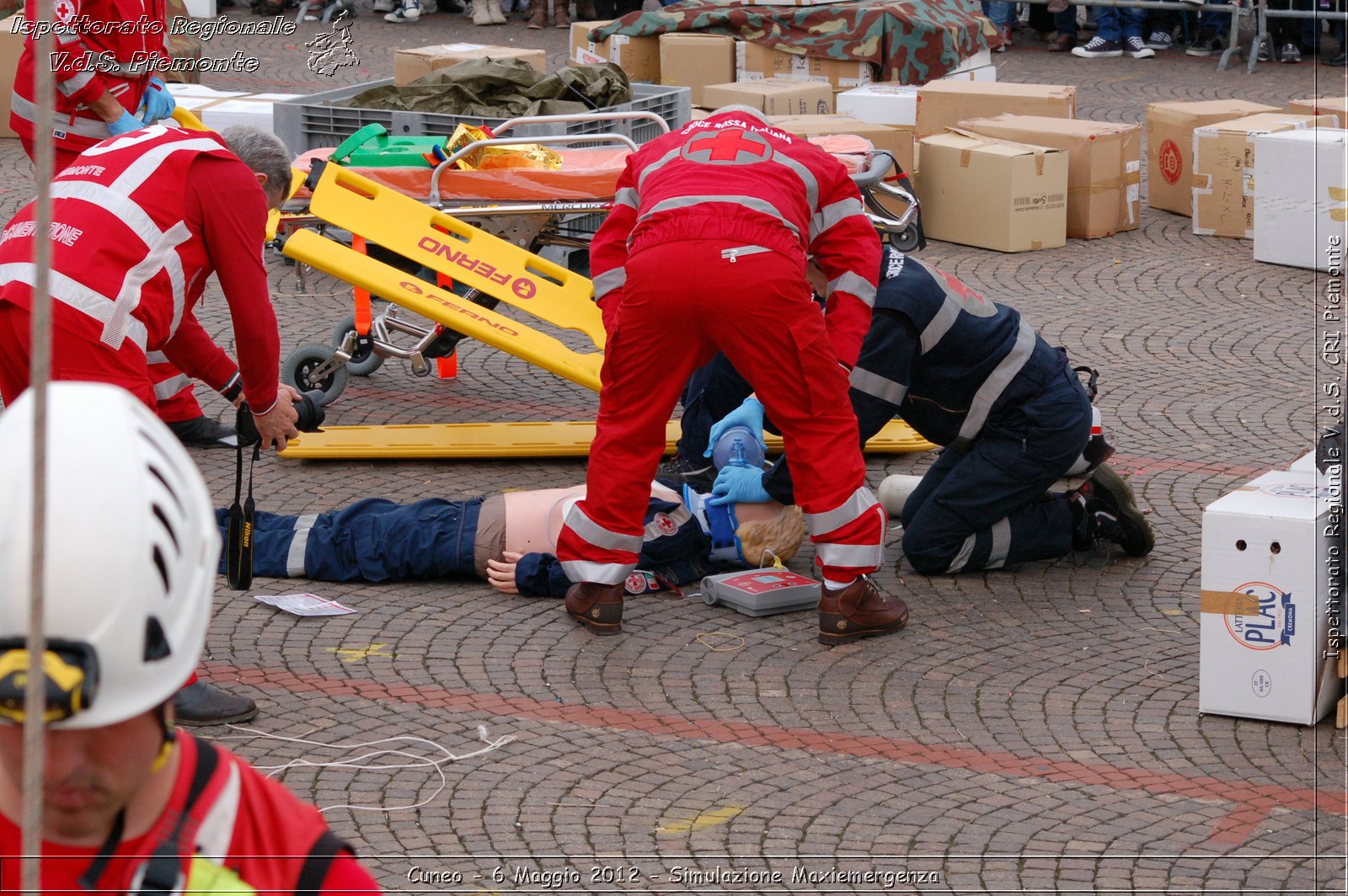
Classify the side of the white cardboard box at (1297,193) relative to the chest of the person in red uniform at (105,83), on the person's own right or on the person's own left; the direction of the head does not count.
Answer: on the person's own left

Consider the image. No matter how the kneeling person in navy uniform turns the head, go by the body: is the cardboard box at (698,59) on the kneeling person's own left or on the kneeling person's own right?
on the kneeling person's own right

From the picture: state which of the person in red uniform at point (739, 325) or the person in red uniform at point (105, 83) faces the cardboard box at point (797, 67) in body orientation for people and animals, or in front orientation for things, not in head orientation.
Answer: the person in red uniform at point (739, 325)

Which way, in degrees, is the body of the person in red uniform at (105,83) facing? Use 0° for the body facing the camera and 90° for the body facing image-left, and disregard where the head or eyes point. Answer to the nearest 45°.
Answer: approximately 315°

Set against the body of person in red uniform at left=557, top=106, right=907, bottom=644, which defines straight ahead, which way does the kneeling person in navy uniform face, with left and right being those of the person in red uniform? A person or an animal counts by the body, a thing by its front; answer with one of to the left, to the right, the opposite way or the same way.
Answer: to the left

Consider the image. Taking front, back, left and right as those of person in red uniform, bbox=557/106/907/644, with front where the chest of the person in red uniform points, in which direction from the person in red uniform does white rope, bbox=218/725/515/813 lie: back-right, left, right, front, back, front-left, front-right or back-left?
back-left

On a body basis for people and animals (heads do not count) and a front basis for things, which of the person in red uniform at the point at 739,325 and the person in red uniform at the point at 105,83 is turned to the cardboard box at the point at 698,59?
the person in red uniform at the point at 739,325

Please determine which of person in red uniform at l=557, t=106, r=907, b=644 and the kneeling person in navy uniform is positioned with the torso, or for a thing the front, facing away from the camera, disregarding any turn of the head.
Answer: the person in red uniform

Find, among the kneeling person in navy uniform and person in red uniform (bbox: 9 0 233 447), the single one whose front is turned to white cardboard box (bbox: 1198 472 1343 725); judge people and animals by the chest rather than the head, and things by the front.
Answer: the person in red uniform

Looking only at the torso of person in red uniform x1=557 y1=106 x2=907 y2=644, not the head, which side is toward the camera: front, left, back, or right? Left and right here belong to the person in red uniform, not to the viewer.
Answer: back

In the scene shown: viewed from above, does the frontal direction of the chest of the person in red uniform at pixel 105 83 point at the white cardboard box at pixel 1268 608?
yes

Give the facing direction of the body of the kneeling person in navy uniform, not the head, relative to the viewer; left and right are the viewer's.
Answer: facing to the left of the viewer
